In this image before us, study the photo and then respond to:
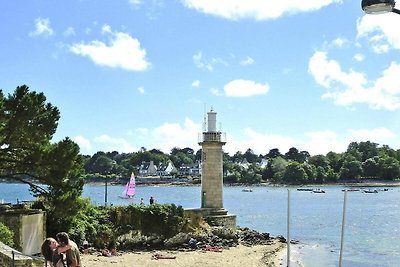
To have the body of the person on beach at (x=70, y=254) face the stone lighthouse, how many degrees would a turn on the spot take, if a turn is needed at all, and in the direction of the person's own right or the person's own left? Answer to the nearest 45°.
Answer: approximately 90° to the person's own right

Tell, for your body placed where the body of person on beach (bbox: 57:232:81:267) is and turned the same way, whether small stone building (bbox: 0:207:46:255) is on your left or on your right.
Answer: on your right

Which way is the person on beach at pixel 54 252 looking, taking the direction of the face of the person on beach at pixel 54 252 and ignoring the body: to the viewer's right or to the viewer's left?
to the viewer's right

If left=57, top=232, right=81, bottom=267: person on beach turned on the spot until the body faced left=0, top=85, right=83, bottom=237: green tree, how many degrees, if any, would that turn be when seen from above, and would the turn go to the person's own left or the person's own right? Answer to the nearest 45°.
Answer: approximately 90° to the person's own right
